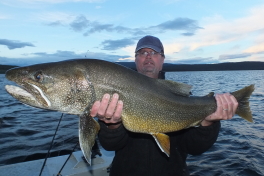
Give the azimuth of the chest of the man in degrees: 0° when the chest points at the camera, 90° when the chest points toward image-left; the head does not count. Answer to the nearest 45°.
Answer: approximately 0°

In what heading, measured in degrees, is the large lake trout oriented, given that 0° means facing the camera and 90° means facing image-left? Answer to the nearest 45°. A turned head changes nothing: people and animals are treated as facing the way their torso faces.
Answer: approximately 90°
